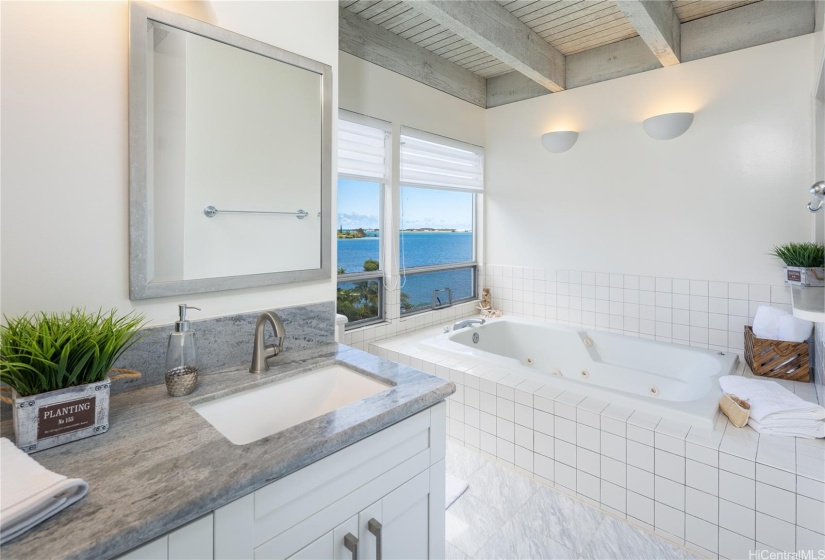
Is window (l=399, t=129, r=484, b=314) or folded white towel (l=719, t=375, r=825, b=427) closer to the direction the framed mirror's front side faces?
the folded white towel

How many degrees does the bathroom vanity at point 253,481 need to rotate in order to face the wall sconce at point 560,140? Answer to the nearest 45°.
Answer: approximately 90° to its left

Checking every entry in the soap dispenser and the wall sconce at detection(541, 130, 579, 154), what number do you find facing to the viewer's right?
1

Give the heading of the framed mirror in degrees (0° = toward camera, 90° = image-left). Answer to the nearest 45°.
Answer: approximately 315°

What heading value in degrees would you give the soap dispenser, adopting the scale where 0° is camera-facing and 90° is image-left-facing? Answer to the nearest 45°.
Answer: approximately 270°

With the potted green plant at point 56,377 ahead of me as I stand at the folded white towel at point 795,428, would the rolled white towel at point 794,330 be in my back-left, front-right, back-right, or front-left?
back-right

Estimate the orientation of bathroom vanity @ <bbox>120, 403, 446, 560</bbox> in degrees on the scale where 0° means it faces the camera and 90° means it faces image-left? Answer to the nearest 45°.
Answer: approximately 315°

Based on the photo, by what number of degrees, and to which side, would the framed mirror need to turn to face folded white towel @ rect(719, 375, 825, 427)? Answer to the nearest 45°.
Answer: approximately 45° to its left
